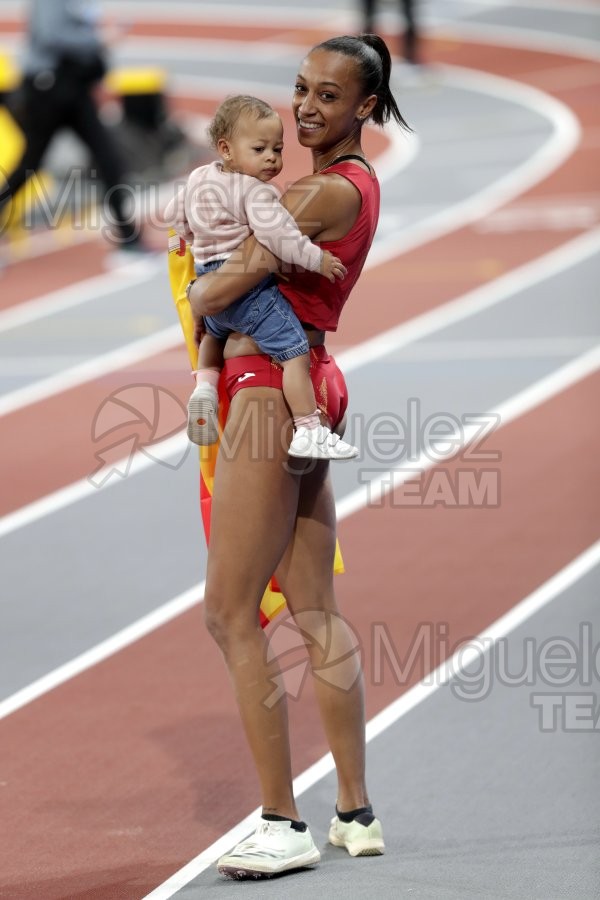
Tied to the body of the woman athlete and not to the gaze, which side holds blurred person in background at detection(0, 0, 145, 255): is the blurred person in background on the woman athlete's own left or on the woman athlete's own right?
on the woman athlete's own right

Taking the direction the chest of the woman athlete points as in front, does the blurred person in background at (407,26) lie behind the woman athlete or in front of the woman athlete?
behind

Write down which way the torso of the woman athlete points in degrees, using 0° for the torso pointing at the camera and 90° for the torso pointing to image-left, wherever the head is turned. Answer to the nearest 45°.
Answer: approximately 45°

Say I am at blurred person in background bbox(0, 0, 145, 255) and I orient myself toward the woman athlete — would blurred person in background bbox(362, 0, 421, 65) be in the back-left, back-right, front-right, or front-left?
back-left
